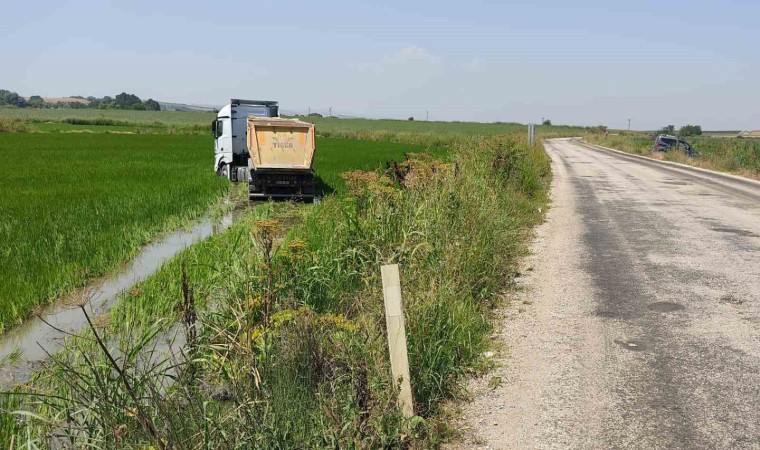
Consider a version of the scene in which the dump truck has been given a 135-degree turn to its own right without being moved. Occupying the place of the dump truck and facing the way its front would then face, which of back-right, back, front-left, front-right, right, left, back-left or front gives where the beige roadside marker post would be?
right

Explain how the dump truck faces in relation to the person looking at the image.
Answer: facing away from the viewer and to the left of the viewer
